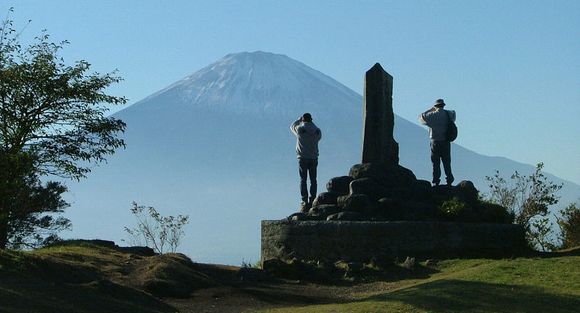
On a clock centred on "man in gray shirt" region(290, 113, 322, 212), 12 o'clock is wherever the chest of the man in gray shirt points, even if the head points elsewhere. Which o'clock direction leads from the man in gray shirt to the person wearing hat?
The person wearing hat is roughly at 3 o'clock from the man in gray shirt.

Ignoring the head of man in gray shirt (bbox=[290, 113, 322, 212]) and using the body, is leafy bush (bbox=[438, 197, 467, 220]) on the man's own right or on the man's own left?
on the man's own right

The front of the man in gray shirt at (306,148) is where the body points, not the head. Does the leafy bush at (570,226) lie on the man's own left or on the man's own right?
on the man's own right

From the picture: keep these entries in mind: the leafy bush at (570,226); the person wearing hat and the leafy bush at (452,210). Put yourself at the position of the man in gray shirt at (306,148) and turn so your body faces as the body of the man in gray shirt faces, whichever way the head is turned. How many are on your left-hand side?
0

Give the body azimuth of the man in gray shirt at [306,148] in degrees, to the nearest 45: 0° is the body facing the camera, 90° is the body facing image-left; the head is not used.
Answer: approximately 180°
